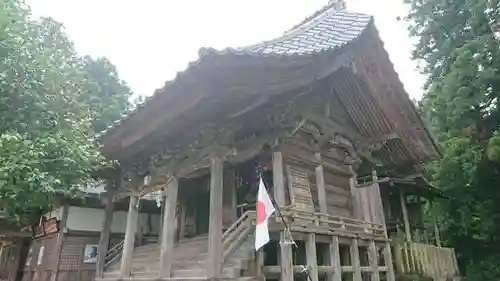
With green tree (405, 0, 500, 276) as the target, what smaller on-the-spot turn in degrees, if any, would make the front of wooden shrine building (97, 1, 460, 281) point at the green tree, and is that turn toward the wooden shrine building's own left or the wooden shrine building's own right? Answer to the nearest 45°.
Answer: approximately 180°

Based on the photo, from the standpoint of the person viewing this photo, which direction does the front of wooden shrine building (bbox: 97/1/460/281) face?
facing the viewer and to the left of the viewer

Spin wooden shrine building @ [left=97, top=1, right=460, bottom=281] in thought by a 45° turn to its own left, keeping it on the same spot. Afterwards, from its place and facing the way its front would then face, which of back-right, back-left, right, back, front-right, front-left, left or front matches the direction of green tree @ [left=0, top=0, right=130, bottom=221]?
right

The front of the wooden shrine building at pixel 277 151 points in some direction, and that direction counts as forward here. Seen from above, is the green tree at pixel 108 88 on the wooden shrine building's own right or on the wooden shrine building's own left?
on the wooden shrine building's own right

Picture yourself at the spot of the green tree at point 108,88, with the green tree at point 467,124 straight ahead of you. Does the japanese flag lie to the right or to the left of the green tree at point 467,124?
right
